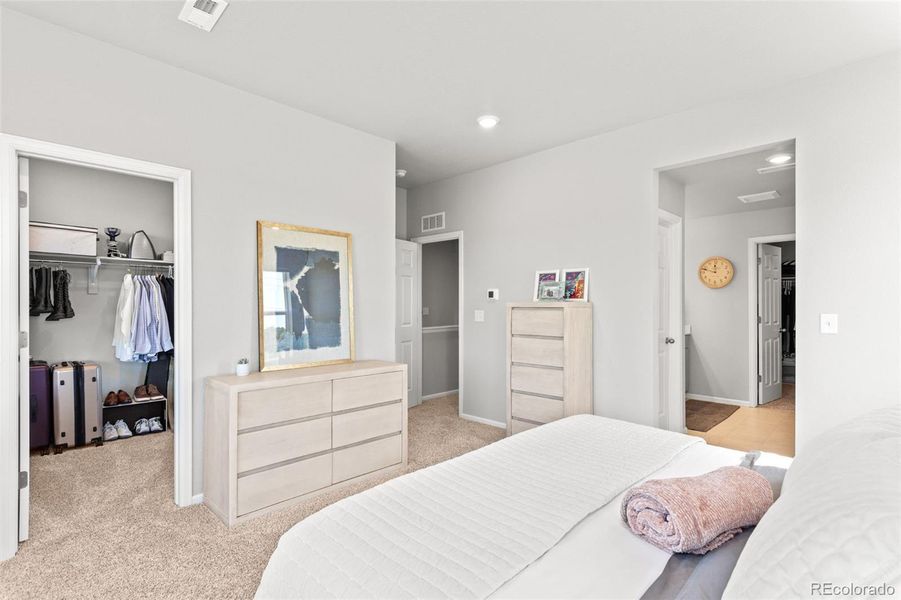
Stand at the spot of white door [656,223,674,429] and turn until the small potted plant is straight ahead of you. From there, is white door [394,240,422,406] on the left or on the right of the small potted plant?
right

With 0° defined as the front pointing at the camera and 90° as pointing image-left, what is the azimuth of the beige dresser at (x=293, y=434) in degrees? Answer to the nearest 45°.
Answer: approximately 315°

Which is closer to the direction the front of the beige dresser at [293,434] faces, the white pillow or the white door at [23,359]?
the white pillow
